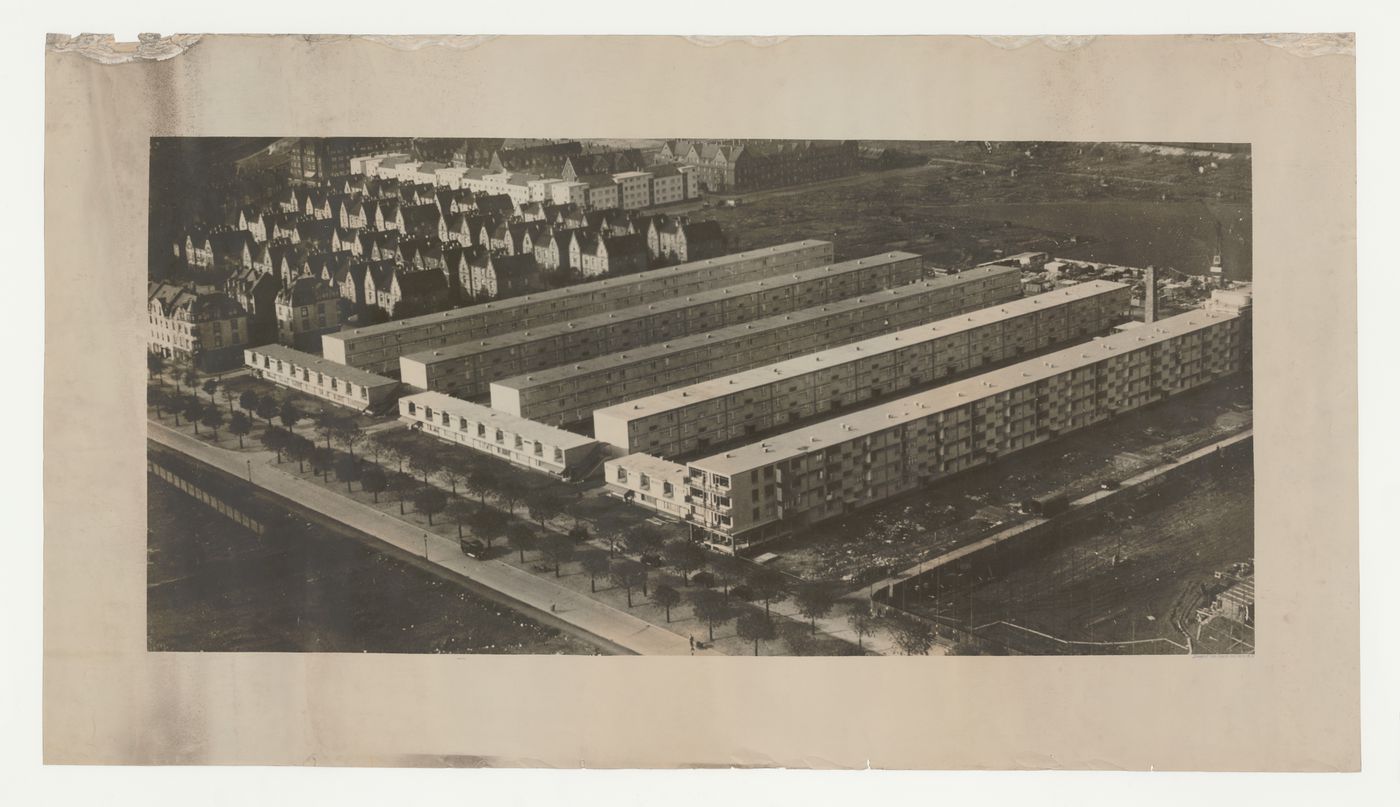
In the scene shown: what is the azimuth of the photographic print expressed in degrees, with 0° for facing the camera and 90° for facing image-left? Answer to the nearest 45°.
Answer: approximately 0°
